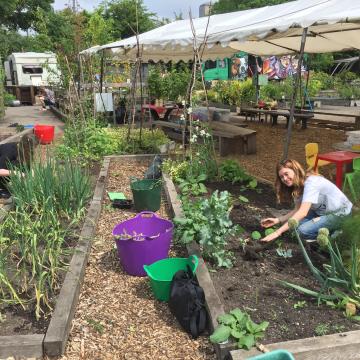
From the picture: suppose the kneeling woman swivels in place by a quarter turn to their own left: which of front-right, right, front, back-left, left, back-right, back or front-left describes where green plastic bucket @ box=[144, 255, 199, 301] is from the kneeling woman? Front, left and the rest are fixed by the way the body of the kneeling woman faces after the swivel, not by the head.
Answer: front-right

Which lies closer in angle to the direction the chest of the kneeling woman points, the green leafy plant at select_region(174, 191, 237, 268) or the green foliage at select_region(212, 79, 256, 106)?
the green leafy plant

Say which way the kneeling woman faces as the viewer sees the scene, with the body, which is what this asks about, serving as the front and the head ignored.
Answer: to the viewer's left

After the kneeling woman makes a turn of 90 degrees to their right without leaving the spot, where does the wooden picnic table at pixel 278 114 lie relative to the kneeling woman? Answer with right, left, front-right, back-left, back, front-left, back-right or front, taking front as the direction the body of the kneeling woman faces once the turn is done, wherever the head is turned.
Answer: front

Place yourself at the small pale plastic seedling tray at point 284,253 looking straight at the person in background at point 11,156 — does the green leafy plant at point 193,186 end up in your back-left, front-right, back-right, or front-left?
front-right

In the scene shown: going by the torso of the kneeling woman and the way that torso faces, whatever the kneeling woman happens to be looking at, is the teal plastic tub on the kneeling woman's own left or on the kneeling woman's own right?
on the kneeling woman's own left
